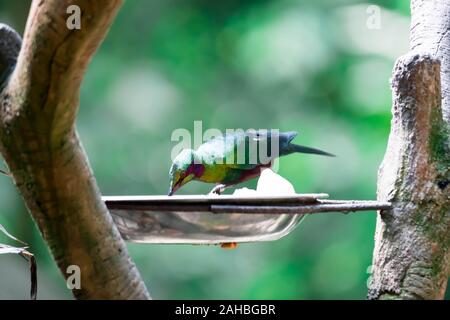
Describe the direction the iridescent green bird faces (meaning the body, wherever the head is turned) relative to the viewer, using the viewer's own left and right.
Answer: facing to the left of the viewer

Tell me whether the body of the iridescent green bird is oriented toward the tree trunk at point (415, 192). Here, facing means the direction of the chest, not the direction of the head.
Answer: no
